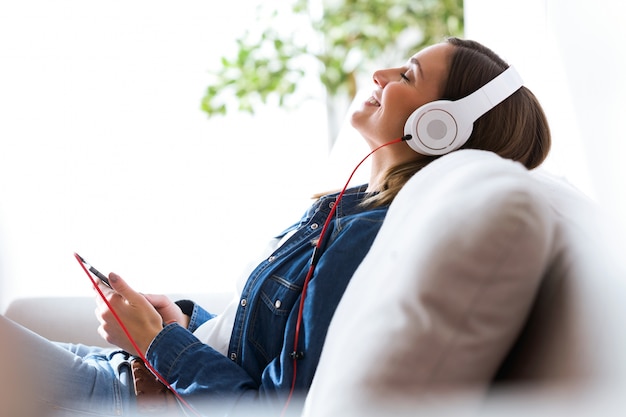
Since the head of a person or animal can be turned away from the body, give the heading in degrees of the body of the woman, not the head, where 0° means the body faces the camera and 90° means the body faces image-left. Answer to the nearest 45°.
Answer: approximately 90°

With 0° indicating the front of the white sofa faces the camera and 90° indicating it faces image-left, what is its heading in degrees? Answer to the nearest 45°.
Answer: approximately 90°

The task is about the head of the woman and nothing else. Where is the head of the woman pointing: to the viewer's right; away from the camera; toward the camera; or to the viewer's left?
to the viewer's left

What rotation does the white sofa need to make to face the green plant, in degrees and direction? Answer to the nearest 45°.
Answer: approximately 90° to its right

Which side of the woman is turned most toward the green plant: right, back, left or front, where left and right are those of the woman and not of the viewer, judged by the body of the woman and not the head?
right
